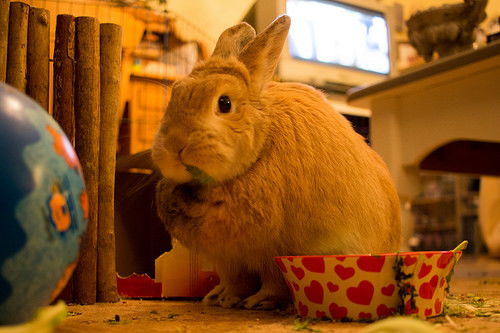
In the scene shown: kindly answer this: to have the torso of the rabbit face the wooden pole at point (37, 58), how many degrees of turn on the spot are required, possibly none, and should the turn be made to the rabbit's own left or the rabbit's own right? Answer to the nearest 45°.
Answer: approximately 45° to the rabbit's own right

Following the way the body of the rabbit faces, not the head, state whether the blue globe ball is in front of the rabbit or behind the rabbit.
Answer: in front

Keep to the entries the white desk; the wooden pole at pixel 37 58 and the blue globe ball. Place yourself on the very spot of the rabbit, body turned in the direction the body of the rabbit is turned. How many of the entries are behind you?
1

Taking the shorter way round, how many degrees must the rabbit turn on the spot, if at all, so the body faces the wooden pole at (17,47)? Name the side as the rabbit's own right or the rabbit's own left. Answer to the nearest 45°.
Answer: approximately 45° to the rabbit's own right

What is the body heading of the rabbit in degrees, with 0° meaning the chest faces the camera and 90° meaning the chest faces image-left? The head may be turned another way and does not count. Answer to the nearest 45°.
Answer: approximately 45°

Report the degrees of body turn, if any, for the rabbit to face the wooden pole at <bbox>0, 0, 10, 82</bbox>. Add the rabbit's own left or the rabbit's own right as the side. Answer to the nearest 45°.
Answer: approximately 45° to the rabbit's own right
